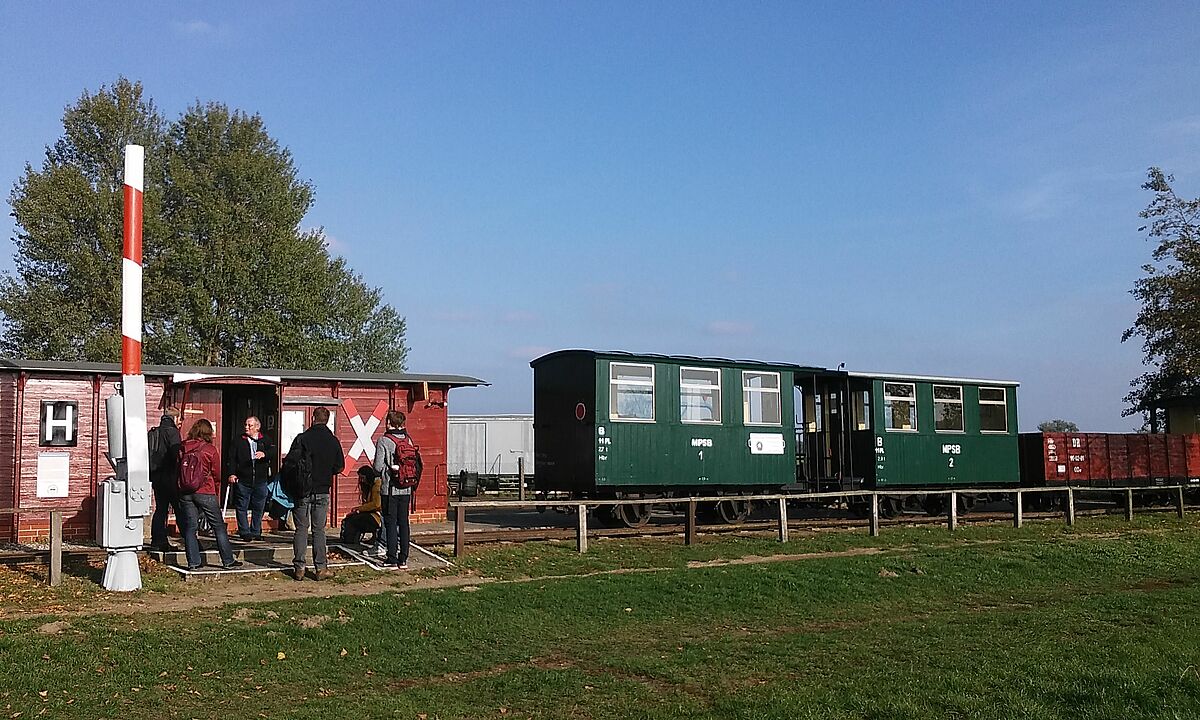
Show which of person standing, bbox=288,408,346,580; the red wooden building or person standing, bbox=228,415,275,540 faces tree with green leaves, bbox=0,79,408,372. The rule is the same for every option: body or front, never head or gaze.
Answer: person standing, bbox=288,408,346,580

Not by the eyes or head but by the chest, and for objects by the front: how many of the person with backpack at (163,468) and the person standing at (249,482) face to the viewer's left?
0

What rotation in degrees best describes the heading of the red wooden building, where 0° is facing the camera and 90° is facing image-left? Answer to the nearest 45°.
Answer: approximately 0°

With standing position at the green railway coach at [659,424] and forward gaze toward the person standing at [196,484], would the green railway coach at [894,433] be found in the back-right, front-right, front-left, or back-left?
back-left

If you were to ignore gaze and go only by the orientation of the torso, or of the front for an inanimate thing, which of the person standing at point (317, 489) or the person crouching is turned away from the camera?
the person standing

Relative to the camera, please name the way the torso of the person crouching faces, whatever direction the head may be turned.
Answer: to the viewer's left

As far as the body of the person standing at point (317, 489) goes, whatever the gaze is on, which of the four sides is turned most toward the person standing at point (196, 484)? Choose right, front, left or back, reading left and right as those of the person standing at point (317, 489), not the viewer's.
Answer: left

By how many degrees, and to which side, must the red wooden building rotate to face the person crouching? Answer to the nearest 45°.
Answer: approximately 45° to its left

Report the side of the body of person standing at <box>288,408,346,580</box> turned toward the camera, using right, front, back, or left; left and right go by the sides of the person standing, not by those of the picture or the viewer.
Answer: back

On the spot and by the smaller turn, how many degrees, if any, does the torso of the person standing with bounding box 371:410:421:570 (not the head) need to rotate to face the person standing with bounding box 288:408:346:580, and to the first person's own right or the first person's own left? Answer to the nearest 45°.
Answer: approximately 90° to the first person's own left

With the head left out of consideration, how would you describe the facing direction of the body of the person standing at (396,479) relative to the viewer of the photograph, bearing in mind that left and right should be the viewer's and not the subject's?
facing away from the viewer and to the left of the viewer

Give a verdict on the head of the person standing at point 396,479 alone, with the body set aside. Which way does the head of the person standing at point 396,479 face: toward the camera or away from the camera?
away from the camera

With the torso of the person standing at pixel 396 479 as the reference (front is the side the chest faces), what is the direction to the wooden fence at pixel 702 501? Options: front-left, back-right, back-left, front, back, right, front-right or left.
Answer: right

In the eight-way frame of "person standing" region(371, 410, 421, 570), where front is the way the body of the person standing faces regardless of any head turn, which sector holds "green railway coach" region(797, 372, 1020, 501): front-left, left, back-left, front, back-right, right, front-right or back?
right

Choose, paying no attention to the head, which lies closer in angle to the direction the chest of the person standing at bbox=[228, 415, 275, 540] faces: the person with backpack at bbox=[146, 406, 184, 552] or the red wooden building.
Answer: the person with backpack

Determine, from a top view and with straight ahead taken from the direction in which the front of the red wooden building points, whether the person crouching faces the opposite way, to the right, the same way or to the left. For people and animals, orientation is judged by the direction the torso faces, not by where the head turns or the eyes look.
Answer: to the right
